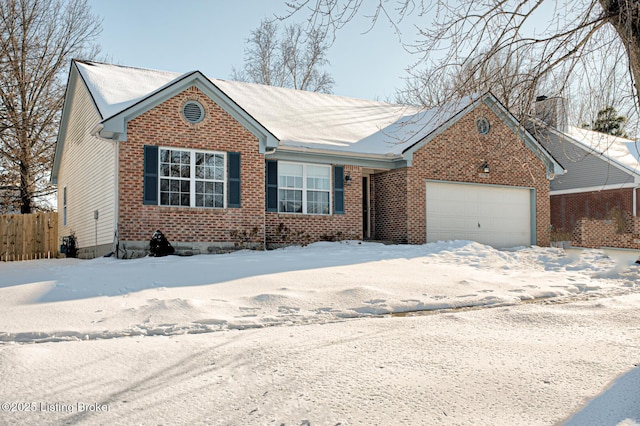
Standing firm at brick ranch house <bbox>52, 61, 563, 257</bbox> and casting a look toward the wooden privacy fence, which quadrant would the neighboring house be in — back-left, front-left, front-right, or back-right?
back-right

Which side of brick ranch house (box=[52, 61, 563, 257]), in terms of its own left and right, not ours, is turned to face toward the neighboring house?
left

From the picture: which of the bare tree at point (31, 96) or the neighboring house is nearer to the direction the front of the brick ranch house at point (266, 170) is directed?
the neighboring house

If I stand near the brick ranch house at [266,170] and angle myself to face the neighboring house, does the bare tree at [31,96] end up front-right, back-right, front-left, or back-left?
back-left

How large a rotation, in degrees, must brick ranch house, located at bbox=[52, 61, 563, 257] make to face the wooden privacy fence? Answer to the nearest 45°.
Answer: approximately 135° to its right

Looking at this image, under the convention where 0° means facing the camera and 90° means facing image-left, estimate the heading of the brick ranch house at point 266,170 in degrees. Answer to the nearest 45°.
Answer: approximately 315°

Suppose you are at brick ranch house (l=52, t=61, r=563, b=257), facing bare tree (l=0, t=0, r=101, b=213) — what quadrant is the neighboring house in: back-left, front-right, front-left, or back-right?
back-right

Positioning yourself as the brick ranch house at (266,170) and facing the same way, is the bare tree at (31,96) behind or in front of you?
behind
